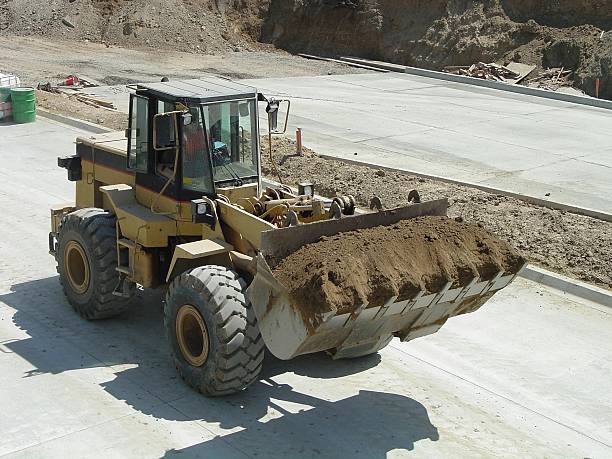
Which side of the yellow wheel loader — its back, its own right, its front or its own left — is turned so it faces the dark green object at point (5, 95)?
back

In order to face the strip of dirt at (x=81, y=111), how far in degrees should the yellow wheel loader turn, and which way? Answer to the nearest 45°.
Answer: approximately 135° to its left

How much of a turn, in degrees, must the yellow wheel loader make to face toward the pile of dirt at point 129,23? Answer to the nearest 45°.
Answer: approximately 135° to its left

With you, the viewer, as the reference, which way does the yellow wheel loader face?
facing the viewer and to the right of the viewer

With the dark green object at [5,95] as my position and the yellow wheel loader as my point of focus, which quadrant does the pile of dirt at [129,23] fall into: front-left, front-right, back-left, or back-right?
back-left

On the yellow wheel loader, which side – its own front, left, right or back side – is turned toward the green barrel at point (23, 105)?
back
